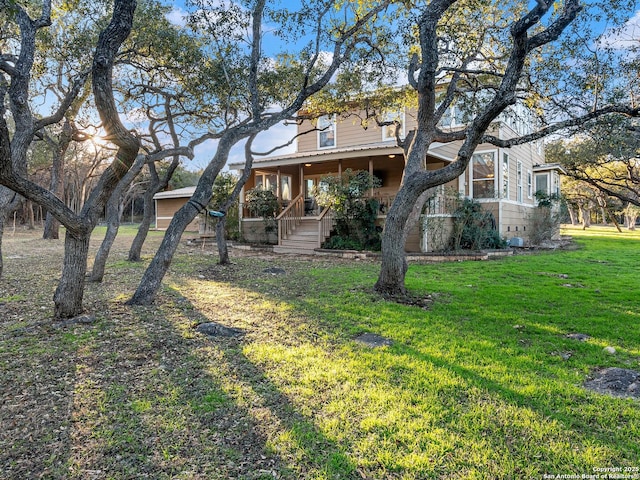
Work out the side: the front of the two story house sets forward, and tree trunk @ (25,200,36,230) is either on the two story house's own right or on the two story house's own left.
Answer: on the two story house's own right

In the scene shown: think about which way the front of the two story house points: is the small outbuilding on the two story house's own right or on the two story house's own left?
on the two story house's own right

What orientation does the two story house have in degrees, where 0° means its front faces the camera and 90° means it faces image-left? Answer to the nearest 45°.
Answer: approximately 45°
